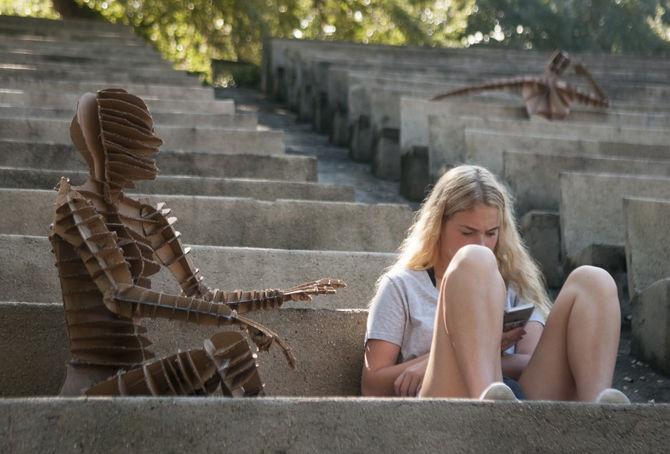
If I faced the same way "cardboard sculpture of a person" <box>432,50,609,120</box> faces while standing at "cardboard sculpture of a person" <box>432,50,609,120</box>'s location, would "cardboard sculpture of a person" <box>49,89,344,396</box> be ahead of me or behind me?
ahead

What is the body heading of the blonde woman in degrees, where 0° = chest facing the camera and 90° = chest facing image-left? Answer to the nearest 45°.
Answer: approximately 315°

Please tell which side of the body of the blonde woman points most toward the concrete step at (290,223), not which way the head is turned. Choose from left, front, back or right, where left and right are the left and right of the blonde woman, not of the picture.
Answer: back

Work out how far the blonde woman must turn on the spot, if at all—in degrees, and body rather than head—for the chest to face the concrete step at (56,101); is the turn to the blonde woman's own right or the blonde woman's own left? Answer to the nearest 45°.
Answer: approximately 180°

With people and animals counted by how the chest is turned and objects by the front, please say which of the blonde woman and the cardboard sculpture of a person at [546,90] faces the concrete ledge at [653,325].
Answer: the cardboard sculpture of a person

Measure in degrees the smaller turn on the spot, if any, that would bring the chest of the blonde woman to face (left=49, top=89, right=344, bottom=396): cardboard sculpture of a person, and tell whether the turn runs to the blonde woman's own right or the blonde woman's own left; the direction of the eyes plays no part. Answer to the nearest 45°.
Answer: approximately 90° to the blonde woman's own right

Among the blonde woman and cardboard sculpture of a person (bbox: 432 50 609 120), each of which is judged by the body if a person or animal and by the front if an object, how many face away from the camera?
0

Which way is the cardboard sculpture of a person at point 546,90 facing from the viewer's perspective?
toward the camera

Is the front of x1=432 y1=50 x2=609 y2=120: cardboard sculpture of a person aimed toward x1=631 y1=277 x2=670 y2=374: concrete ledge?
yes

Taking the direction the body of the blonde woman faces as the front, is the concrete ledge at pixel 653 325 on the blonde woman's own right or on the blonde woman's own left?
on the blonde woman's own left

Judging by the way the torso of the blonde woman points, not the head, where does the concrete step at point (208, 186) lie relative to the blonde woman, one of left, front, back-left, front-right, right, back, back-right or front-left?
back
